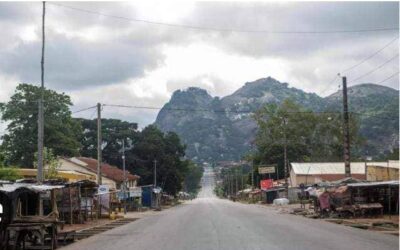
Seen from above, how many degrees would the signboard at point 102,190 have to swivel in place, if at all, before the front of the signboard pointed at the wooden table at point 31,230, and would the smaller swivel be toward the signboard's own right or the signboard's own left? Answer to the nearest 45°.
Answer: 0° — it already faces it

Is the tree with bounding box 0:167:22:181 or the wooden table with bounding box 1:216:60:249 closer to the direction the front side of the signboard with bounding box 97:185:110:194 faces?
the wooden table

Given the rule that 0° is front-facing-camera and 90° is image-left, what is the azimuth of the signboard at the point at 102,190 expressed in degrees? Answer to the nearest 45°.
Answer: approximately 0°

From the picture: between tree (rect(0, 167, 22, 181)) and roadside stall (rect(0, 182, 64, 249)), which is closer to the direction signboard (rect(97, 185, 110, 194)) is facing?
the roadside stall

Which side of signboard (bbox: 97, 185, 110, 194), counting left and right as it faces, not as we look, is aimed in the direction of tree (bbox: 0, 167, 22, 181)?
right

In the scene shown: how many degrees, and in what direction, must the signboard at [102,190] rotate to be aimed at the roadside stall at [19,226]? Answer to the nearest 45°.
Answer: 0° — it already faces it
